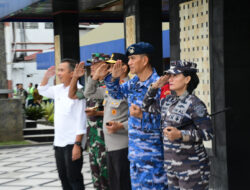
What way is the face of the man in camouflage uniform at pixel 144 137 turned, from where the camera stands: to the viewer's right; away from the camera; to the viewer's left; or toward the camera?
to the viewer's left

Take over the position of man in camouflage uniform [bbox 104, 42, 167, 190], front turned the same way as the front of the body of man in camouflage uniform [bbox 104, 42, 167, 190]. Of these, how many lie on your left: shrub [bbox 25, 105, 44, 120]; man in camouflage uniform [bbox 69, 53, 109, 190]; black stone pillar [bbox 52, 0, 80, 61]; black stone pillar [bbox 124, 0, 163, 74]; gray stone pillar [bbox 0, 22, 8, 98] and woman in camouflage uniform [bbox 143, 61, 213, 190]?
1

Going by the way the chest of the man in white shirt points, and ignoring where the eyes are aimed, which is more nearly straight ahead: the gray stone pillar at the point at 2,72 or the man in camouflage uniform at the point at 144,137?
the man in camouflage uniform

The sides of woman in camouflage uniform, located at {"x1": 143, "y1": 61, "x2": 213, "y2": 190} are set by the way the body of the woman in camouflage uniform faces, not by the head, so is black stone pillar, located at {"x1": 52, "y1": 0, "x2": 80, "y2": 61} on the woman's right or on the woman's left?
on the woman's right

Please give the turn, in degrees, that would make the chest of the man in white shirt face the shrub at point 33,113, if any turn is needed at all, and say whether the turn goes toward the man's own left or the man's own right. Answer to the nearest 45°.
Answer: approximately 135° to the man's own right

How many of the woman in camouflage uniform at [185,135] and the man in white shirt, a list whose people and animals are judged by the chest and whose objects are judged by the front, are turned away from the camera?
0

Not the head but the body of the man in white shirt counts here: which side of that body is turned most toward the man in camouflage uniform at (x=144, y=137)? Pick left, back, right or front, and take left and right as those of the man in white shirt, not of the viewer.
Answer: left

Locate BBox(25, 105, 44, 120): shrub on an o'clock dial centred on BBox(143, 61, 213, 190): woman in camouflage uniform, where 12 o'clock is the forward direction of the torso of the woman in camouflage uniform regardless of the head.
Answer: The shrub is roughly at 4 o'clock from the woman in camouflage uniform.

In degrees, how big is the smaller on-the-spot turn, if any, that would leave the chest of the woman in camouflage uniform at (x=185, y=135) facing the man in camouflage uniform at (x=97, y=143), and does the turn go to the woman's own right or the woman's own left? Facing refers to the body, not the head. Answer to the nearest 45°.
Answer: approximately 90° to the woman's own right

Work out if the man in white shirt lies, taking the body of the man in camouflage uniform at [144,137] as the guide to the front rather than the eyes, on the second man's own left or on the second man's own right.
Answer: on the second man's own right

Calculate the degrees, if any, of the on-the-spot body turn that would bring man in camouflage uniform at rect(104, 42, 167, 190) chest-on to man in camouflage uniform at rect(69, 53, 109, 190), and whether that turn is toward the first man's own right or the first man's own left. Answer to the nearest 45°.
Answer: approximately 90° to the first man's own right

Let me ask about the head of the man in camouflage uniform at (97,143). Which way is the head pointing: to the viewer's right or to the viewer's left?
to the viewer's left

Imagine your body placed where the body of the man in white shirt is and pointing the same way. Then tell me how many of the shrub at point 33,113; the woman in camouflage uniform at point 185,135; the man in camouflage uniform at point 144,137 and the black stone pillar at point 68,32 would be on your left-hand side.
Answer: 2
